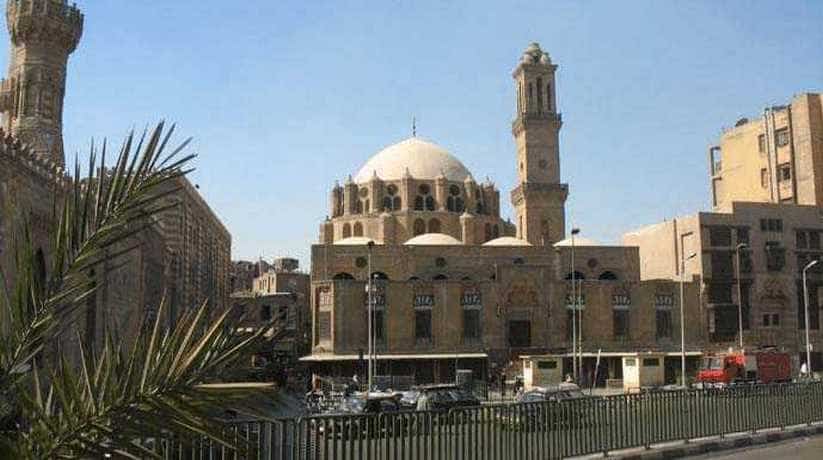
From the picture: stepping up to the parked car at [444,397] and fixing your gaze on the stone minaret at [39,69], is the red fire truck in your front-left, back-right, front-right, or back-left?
back-right
